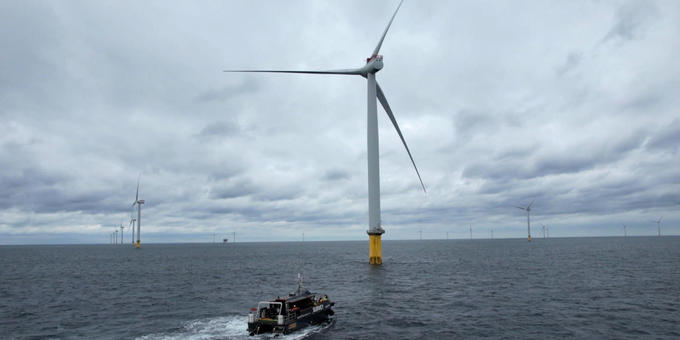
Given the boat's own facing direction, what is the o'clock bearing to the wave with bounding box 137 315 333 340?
The wave is roughly at 8 o'clock from the boat.

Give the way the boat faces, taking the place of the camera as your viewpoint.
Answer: facing away from the viewer and to the right of the viewer
